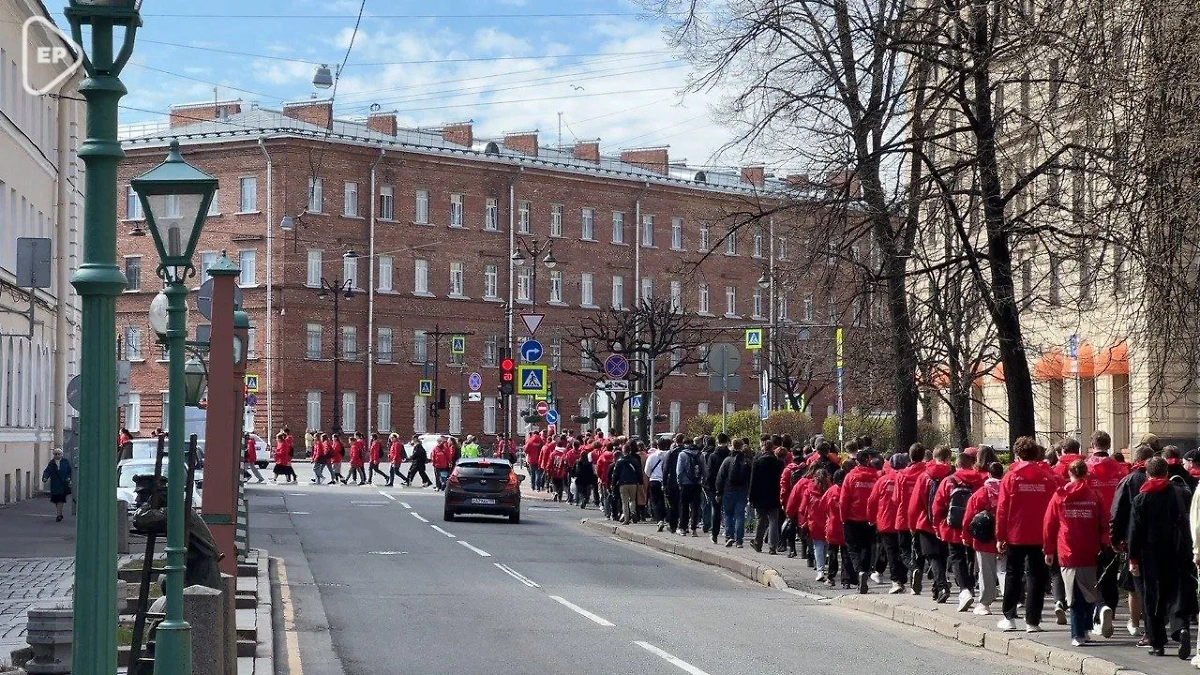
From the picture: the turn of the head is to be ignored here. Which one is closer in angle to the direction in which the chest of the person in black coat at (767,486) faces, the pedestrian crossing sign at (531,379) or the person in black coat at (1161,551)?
the pedestrian crossing sign

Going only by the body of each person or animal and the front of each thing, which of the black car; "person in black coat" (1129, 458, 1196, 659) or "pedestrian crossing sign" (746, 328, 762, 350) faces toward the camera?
the pedestrian crossing sign

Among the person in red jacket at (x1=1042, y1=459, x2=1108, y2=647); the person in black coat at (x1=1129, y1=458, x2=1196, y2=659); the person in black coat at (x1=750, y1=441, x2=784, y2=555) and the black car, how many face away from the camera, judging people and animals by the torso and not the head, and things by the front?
4

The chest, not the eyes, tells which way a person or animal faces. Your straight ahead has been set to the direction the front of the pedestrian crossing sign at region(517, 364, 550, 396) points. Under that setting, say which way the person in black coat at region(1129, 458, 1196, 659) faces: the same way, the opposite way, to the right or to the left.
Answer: the opposite way

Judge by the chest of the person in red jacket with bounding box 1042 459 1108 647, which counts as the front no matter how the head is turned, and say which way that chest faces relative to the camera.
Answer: away from the camera

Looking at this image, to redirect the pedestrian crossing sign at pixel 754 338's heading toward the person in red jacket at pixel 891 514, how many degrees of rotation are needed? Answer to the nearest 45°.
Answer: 0° — it already faces them

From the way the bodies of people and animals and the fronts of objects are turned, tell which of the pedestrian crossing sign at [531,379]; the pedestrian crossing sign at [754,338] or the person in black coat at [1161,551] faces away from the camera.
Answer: the person in black coat

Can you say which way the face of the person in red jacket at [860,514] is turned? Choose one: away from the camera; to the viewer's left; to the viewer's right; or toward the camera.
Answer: away from the camera

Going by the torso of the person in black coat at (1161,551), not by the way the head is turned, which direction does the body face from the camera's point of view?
away from the camera

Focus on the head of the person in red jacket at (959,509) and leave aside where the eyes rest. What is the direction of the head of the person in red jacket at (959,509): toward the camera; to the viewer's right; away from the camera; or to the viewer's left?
away from the camera

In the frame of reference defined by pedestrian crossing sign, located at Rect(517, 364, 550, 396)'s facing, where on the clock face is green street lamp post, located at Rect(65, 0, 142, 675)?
The green street lamp post is roughly at 12 o'clock from the pedestrian crossing sign.

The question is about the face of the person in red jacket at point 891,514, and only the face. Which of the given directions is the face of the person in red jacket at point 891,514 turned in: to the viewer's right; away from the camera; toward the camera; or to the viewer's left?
away from the camera

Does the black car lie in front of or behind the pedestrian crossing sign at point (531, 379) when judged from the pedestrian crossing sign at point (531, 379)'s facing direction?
in front

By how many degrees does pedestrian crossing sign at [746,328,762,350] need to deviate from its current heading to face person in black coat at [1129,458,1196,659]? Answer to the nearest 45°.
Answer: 0° — it already faces them

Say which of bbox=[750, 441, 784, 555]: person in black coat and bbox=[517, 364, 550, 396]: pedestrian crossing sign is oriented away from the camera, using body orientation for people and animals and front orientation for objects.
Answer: the person in black coat

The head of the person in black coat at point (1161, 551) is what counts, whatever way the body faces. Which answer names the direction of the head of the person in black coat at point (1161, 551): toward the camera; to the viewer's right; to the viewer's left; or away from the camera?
away from the camera

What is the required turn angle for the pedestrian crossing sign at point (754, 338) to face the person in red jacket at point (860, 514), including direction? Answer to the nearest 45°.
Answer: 0° — it already faces them

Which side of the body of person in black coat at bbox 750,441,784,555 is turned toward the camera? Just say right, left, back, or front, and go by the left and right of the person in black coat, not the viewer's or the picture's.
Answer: back

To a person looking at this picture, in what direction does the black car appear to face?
facing away from the viewer
